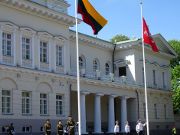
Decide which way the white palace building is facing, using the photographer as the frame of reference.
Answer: facing the viewer and to the right of the viewer

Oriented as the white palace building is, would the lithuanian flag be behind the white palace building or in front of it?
in front
